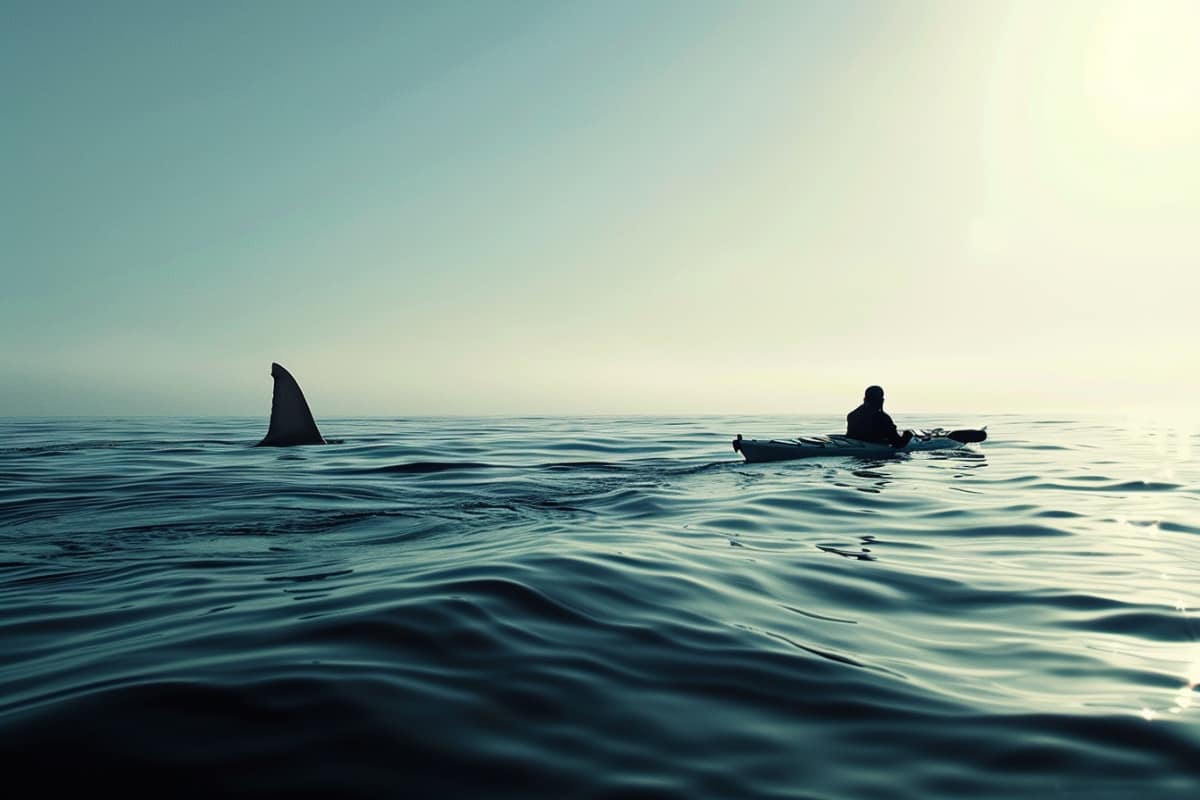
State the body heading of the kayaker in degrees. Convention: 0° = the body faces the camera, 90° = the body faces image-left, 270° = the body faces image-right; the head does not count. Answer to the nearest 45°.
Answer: approximately 225°
